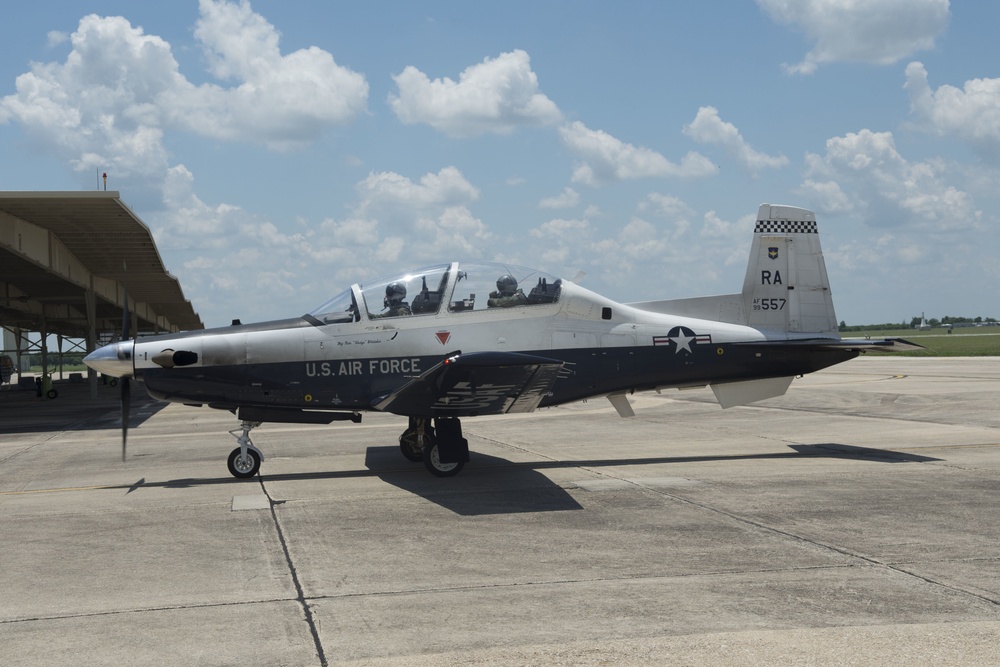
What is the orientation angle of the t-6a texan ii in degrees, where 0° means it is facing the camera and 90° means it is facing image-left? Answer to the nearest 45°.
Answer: approximately 90°

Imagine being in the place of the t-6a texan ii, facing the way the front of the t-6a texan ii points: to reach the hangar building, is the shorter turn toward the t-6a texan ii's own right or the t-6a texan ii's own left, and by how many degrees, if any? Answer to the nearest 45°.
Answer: approximately 45° to the t-6a texan ii's own right
